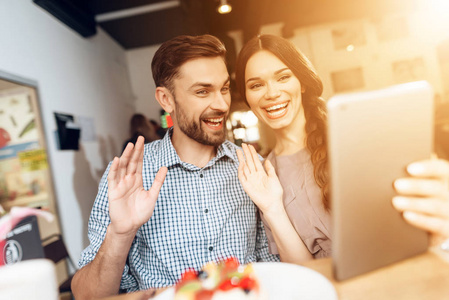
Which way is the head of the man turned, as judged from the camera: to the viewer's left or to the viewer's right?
to the viewer's right

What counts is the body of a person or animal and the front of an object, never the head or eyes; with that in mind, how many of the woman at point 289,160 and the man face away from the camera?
0

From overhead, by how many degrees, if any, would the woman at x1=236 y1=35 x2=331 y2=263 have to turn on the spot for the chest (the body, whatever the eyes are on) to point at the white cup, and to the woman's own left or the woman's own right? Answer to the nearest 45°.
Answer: approximately 45° to the woman's own right

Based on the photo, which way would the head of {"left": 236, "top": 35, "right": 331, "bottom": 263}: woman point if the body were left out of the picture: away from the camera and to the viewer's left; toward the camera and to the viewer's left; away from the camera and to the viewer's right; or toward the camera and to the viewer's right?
toward the camera and to the viewer's right

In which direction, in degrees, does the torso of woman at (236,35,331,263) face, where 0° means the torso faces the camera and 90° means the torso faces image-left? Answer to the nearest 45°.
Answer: approximately 0°

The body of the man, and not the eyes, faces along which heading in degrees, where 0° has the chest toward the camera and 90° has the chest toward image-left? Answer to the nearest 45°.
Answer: approximately 315°

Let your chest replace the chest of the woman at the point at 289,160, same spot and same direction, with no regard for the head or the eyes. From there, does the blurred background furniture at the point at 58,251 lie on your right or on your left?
on your right
